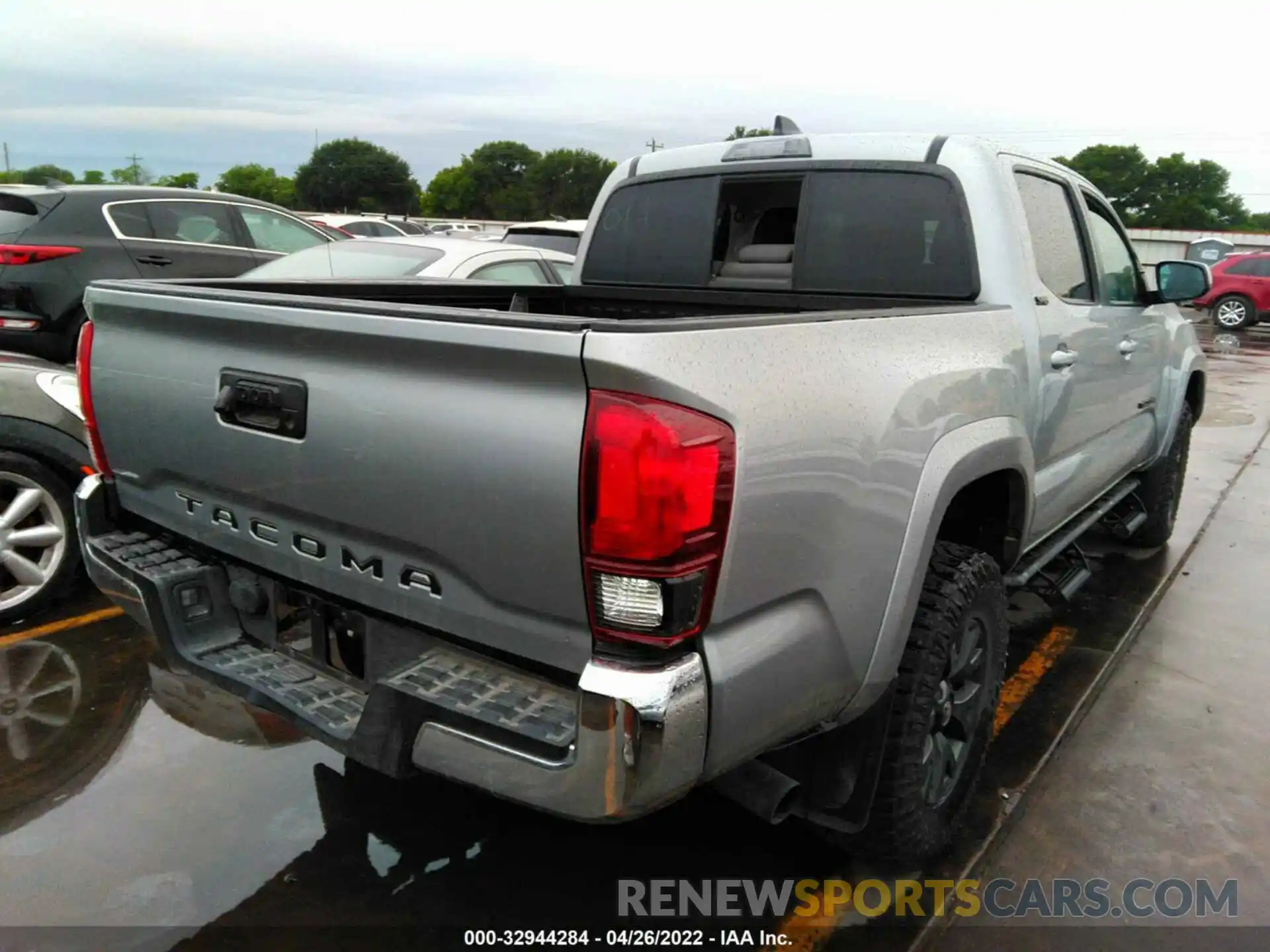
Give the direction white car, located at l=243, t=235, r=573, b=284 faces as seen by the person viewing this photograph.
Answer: facing away from the viewer and to the right of the viewer

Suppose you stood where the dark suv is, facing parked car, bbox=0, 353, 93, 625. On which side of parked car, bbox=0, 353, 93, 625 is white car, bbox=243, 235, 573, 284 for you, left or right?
left

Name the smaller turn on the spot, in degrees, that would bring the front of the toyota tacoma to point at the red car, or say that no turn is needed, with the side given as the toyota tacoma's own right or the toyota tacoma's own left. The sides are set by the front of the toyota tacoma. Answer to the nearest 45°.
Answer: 0° — it already faces it

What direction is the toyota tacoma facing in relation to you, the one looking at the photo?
facing away from the viewer and to the right of the viewer

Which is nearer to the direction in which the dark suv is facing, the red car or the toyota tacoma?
the red car

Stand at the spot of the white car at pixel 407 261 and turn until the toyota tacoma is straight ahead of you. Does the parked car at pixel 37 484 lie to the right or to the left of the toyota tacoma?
right
